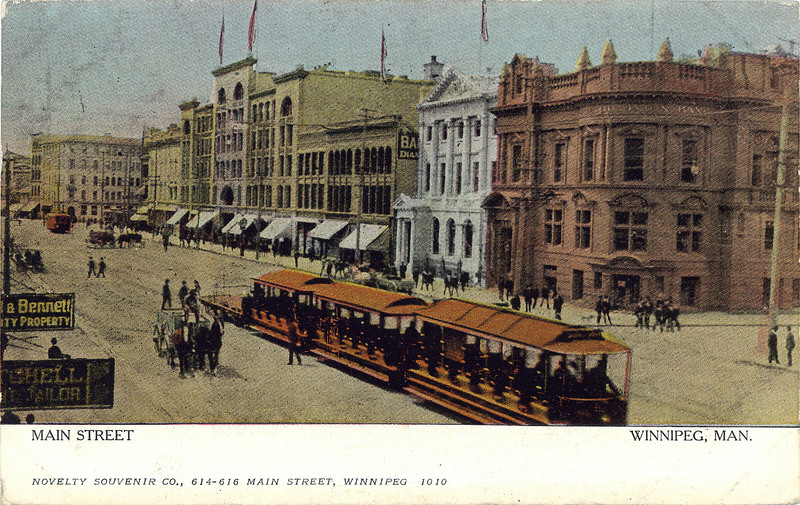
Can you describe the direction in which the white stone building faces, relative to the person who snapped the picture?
facing the viewer and to the left of the viewer

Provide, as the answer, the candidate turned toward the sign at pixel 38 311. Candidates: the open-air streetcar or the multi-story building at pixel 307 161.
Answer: the multi-story building

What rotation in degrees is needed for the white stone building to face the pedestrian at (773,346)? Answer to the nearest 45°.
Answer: approximately 90° to its left

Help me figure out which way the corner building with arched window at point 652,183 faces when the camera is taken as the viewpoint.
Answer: facing the viewer

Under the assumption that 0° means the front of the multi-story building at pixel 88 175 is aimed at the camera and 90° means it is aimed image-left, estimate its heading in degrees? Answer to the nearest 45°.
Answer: approximately 0°

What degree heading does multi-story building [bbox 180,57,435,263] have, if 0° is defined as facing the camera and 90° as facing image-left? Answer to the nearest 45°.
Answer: approximately 45°

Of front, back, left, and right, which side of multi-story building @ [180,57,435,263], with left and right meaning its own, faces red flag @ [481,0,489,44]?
left

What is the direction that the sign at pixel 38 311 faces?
toward the camera
